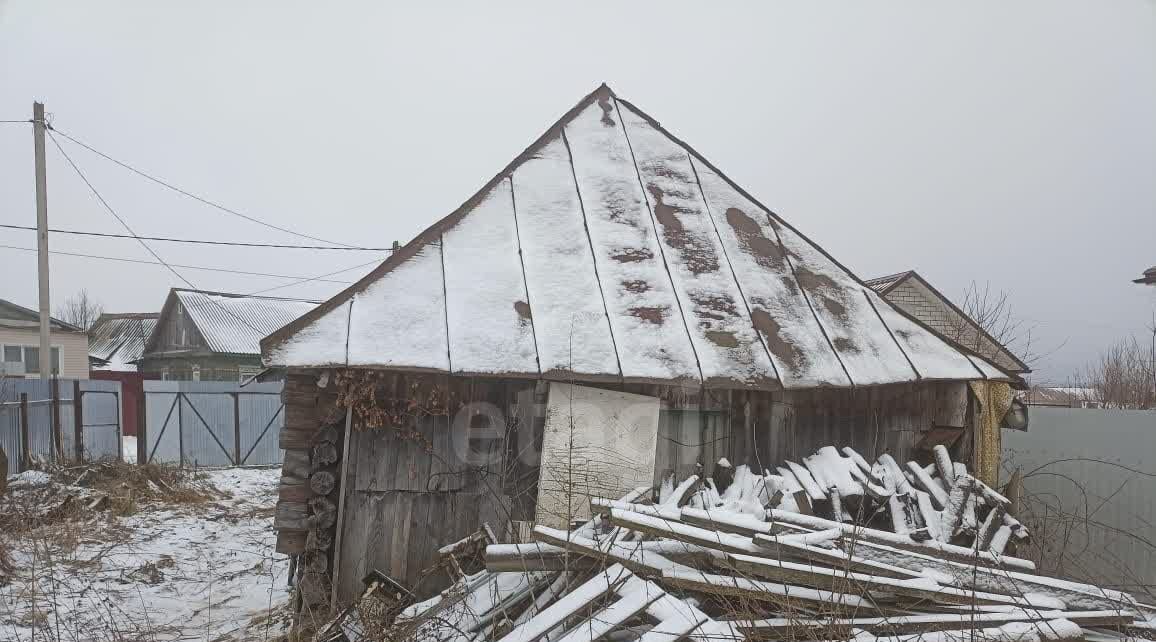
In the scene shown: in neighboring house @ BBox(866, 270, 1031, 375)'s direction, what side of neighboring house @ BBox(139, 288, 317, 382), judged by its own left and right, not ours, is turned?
left

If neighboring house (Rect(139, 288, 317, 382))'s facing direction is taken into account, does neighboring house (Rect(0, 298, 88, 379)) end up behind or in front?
in front

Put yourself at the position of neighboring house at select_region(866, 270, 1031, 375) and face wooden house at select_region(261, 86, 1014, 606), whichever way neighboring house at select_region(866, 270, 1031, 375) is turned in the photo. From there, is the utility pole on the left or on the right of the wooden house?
right

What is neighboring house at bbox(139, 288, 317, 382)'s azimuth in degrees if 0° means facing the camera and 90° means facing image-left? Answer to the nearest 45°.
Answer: approximately 45°

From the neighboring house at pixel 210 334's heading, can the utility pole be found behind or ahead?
ahead

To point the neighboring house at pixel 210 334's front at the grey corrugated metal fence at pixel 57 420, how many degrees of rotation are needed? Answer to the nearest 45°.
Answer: approximately 45° to its left

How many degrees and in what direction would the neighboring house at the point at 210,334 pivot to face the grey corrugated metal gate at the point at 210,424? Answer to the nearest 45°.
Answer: approximately 45° to its left
